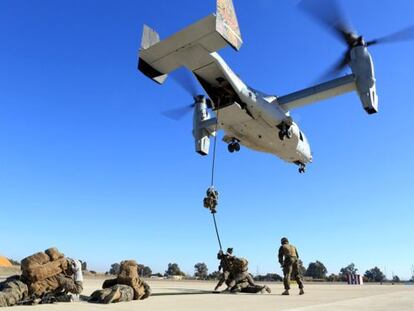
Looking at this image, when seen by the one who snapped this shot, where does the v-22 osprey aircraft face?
facing away from the viewer and to the right of the viewer

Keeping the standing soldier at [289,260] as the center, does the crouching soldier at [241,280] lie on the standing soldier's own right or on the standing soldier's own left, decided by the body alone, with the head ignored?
on the standing soldier's own left

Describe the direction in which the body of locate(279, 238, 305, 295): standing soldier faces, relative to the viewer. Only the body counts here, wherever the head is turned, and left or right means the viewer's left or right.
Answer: facing away from the viewer and to the left of the viewer
